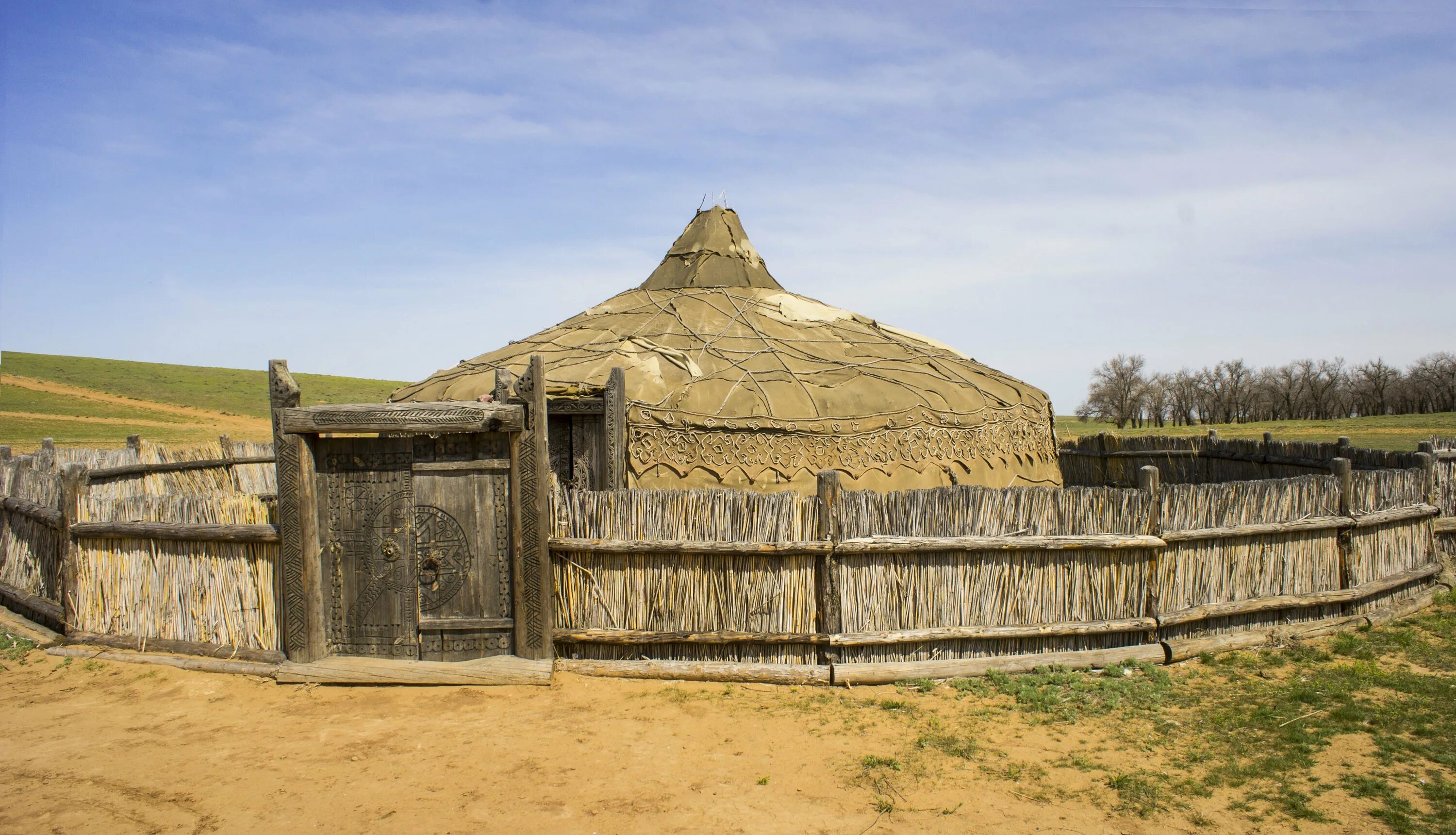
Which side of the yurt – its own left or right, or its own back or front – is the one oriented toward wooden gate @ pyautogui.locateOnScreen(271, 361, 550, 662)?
front

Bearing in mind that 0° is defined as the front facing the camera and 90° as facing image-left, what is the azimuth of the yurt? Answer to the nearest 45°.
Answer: approximately 45°
